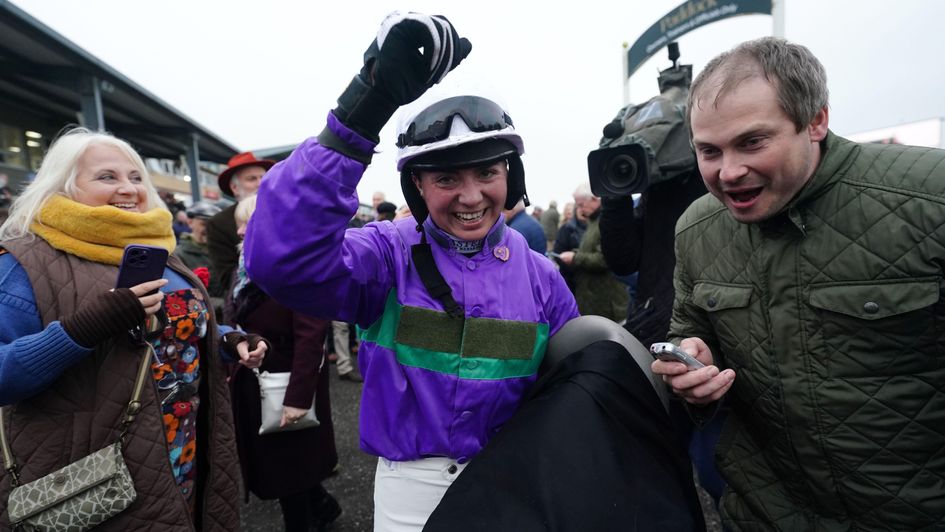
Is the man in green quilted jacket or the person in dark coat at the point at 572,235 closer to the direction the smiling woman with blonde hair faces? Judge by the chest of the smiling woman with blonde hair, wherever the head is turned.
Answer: the man in green quilted jacket

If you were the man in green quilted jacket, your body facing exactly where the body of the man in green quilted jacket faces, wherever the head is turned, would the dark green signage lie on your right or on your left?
on your right

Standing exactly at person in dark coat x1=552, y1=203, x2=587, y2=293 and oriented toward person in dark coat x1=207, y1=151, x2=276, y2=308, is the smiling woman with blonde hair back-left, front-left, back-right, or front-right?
front-left

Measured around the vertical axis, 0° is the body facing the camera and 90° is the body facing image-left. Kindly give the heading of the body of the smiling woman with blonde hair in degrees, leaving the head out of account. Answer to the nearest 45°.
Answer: approximately 315°

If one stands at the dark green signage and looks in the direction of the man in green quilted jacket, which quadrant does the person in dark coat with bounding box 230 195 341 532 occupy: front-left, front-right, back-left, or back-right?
front-right

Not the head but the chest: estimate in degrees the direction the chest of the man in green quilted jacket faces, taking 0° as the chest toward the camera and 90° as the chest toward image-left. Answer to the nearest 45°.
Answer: approximately 45°

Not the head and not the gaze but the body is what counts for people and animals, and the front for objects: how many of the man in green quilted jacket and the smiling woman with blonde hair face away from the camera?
0

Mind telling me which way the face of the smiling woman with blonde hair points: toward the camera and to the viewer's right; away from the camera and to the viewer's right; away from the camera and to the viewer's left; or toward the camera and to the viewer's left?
toward the camera and to the viewer's right
